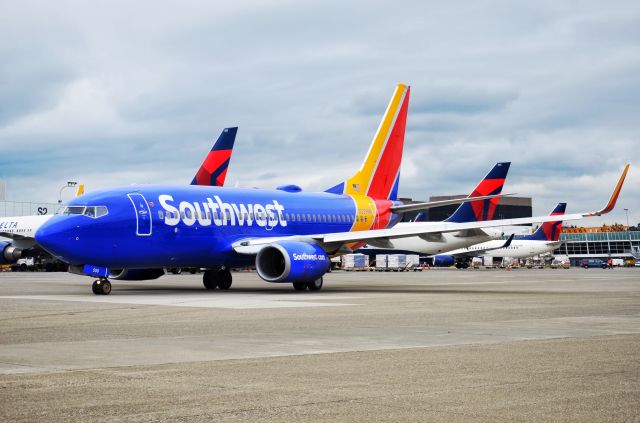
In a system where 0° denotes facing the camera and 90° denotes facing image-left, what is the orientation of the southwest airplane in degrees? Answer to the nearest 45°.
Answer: approximately 45°
